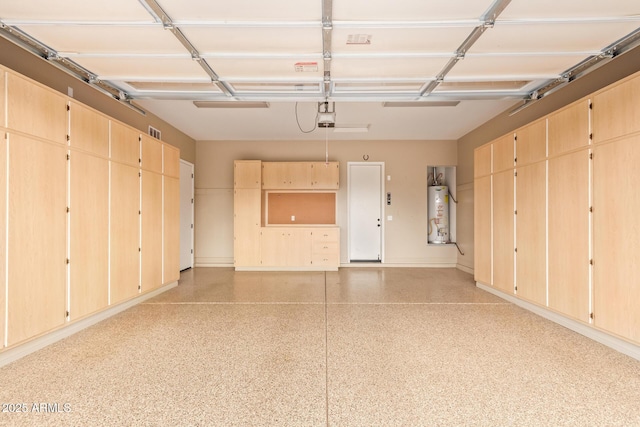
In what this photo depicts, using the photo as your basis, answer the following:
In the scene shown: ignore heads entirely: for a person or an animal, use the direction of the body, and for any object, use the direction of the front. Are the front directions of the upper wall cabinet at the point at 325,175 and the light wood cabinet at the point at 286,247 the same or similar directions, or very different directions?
same or similar directions

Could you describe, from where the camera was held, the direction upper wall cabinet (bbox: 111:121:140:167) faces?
facing the viewer and to the right of the viewer

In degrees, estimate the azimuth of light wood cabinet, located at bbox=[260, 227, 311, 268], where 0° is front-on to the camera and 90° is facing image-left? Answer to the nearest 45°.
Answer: approximately 0°

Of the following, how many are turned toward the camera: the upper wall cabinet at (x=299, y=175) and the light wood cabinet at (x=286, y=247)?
2

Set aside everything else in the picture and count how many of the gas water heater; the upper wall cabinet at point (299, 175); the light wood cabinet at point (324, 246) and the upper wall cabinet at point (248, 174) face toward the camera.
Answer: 4

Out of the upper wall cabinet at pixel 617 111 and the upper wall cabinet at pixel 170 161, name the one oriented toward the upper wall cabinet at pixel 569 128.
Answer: the upper wall cabinet at pixel 170 161

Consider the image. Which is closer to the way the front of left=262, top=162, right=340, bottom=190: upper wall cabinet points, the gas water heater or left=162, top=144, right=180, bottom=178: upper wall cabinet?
the upper wall cabinet

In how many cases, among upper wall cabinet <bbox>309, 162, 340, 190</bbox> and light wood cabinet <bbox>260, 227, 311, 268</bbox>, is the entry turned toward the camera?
2

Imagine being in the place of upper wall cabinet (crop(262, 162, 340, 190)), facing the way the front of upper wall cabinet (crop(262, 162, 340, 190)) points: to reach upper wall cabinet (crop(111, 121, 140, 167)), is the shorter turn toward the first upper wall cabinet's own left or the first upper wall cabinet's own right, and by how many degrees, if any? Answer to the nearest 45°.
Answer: approximately 45° to the first upper wall cabinet's own right

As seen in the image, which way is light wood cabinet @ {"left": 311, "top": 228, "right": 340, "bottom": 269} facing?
toward the camera

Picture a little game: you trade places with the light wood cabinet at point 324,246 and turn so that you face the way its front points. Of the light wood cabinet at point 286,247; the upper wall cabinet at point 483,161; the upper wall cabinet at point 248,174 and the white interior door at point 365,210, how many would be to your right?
2

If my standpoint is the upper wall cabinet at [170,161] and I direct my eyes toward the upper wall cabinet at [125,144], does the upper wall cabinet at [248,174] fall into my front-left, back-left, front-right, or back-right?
back-left

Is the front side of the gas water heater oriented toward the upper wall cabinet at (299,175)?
no

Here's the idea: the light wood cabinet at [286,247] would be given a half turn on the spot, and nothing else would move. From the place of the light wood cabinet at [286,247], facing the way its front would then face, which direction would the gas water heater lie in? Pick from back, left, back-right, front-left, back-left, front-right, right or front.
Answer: right

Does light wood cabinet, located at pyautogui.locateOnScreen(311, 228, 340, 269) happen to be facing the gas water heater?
no

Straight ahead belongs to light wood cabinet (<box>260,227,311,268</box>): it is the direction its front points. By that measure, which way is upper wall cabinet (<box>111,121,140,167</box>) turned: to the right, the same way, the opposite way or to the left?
to the left

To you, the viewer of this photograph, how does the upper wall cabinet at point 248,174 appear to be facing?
facing the viewer

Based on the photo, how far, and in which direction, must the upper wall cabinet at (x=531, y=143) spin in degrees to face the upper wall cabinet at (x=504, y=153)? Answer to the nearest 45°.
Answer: approximately 90° to its right

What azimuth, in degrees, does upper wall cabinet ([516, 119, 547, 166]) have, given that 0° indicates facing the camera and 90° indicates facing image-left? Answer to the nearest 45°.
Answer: approximately 45°

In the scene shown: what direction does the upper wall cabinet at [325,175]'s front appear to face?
toward the camera

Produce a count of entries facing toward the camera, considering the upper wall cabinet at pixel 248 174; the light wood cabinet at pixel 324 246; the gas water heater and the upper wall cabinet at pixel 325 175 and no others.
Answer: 4

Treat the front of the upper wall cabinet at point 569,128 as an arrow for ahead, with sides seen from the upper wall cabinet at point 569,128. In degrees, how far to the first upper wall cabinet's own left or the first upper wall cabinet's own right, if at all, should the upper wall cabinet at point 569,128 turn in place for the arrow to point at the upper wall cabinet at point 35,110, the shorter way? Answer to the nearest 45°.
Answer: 0° — it already faces it

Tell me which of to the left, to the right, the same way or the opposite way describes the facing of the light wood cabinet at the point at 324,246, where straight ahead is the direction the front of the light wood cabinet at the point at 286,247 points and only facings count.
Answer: the same way

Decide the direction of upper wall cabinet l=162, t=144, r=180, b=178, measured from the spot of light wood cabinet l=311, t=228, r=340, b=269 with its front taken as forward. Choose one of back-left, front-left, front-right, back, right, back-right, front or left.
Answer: front-right

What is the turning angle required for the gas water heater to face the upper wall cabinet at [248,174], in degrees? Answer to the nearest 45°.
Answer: approximately 45° to its right
